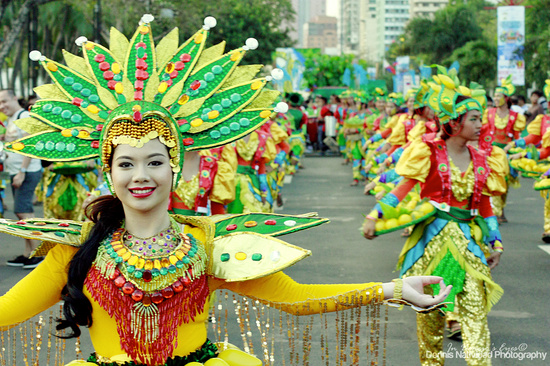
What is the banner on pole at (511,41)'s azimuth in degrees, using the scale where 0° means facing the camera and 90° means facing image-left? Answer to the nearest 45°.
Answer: approximately 0°

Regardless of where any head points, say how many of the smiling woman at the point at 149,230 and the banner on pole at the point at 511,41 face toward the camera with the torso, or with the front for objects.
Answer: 2

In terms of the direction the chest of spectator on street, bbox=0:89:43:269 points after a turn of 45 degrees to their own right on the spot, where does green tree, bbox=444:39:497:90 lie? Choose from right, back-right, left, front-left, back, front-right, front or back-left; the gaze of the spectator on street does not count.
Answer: right

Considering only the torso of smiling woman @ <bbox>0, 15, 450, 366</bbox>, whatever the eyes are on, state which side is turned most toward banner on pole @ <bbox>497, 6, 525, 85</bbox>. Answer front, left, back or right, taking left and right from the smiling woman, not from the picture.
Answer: back

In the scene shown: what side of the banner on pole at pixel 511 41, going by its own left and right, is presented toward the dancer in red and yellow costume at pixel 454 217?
front

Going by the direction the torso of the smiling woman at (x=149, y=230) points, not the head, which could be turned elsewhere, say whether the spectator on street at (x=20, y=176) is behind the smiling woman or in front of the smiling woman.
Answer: behind

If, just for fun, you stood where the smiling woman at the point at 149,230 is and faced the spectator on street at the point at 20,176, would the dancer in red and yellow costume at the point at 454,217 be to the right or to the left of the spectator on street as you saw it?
right
